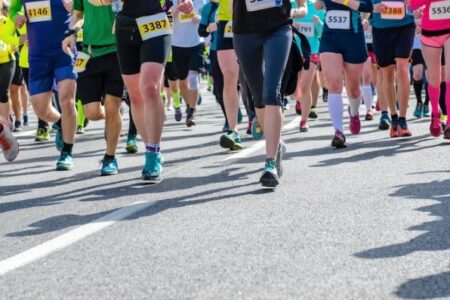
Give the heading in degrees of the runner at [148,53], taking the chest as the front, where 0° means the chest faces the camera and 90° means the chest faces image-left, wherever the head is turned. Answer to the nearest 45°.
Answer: approximately 0°

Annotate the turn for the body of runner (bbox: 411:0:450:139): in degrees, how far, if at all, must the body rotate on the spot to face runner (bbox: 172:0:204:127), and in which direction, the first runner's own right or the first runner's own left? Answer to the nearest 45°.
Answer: approximately 135° to the first runner's own right

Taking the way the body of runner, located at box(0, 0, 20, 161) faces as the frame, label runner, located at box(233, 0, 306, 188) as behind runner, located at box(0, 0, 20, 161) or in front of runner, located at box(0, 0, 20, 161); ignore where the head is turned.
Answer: in front
